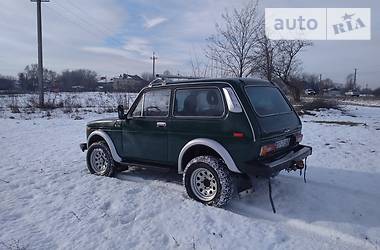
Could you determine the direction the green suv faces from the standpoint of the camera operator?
facing away from the viewer and to the left of the viewer
